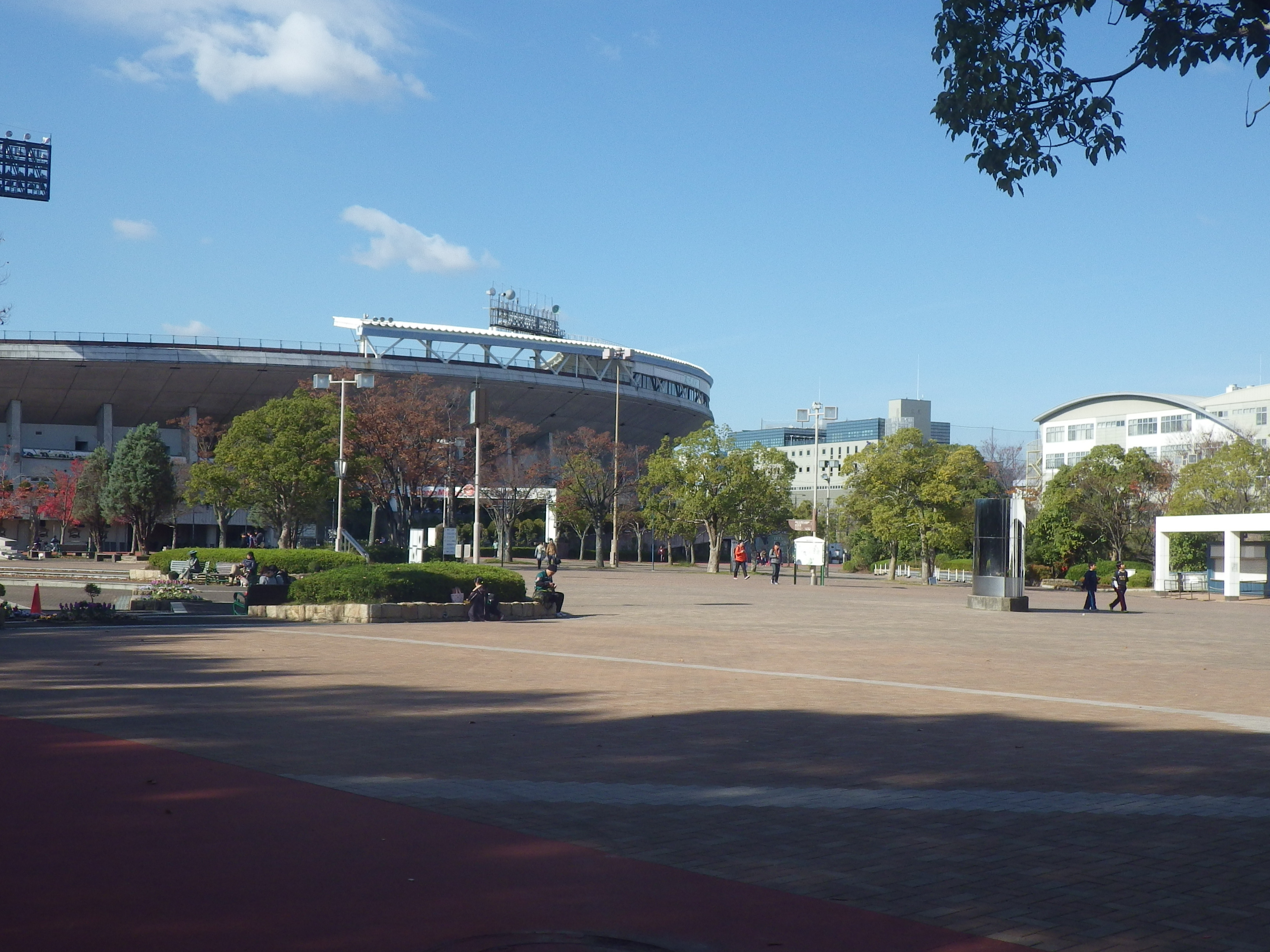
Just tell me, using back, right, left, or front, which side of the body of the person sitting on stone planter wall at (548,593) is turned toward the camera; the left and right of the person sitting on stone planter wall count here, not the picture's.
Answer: right

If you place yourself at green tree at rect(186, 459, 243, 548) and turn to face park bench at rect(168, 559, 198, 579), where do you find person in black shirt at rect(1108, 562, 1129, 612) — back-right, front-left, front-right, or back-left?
front-left

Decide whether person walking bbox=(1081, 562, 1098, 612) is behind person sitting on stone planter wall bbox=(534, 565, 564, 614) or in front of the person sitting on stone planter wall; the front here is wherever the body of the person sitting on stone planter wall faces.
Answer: in front

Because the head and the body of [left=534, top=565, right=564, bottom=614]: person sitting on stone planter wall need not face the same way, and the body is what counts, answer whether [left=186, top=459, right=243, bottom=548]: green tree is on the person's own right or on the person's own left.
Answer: on the person's own left

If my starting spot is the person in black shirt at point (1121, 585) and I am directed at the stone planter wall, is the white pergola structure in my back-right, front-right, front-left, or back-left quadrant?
back-right

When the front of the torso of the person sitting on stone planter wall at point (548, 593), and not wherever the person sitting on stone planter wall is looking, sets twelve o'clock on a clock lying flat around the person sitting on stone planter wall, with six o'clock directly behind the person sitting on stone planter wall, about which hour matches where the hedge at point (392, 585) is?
The hedge is roughly at 5 o'clock from the person sitting on stone planter wall.

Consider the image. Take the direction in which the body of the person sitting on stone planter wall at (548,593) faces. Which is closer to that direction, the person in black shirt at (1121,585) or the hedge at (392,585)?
the person in black shirt
